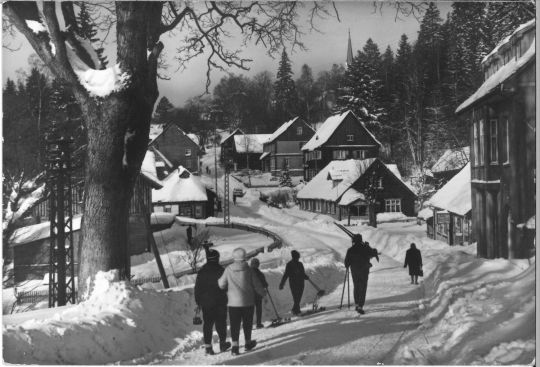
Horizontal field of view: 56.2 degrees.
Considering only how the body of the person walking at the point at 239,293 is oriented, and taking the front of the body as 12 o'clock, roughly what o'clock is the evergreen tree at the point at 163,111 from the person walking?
The evergreen tree is roughly at 11 o'clock from the person walking.

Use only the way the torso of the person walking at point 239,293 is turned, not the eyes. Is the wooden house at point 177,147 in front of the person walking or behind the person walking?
in front

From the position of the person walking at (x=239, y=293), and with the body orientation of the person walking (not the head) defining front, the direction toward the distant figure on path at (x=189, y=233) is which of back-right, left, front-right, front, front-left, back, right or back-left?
front

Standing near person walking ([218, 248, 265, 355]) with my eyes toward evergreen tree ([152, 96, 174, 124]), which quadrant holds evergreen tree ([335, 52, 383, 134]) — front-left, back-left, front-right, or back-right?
front-right

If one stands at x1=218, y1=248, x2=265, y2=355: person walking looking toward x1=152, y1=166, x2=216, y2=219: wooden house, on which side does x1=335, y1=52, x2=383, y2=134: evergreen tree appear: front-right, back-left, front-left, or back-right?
front-right

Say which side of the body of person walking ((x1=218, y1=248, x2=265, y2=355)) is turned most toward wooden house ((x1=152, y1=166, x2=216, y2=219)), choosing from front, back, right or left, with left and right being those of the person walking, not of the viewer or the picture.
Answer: front

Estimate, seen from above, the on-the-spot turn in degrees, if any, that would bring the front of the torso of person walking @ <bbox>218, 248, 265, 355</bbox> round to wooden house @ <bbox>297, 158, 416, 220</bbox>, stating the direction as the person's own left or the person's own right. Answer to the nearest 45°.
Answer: approximately 45° to the person's own right

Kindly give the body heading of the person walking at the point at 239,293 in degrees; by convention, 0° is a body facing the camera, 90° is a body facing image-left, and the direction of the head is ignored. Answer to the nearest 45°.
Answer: approximately 180°

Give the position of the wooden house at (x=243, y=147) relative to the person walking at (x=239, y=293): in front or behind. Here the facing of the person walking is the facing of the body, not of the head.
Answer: in front

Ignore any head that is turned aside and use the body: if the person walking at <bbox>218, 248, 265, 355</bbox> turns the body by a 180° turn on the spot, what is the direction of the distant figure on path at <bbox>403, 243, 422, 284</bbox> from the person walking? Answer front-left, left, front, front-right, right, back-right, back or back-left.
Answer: back-left
